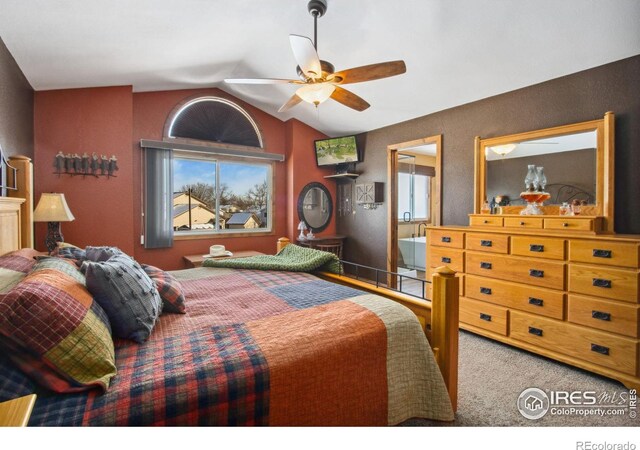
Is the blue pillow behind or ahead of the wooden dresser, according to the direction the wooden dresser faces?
ahead

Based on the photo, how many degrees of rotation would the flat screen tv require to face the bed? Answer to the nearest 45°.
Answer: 0° — it already faces it

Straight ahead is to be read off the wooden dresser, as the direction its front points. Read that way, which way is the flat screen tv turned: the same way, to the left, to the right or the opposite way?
to the left

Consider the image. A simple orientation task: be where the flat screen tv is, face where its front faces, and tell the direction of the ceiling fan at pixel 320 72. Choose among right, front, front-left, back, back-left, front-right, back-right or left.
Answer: front

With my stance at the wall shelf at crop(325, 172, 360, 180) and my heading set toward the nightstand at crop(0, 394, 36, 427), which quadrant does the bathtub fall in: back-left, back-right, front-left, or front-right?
back-left

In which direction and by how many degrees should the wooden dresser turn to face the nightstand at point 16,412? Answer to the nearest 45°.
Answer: approximately 45° to its left

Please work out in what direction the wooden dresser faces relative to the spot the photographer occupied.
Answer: facing the viewer and to the left of the viewer

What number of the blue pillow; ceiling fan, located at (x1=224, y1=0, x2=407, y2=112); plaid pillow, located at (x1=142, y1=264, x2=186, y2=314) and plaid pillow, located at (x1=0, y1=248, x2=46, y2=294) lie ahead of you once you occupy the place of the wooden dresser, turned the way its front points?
4

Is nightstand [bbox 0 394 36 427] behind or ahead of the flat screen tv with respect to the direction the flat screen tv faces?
ahead

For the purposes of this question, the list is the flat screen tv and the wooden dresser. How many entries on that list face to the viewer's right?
0

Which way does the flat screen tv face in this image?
toward the camera

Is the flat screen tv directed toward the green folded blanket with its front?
yes
